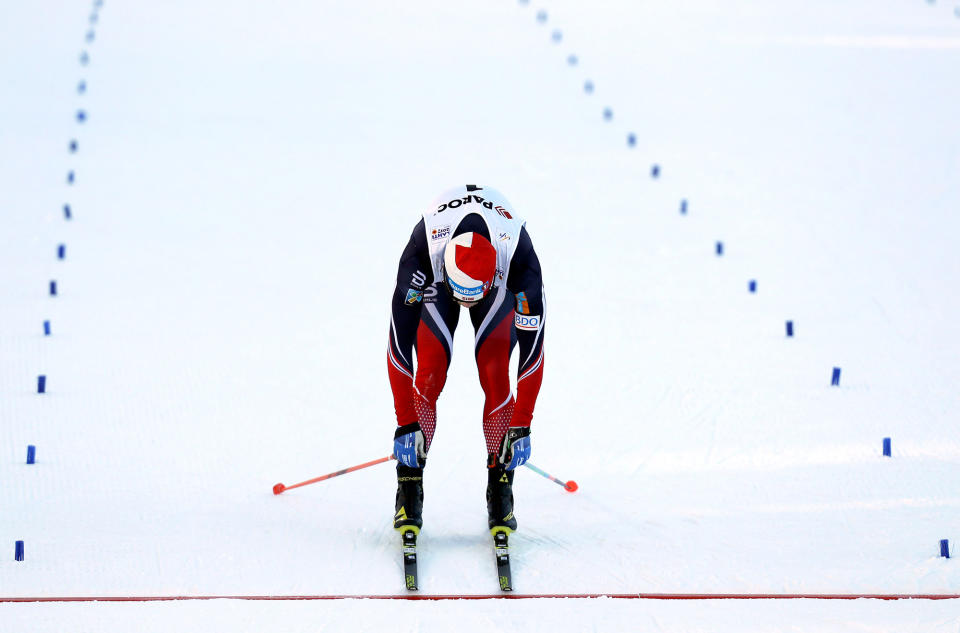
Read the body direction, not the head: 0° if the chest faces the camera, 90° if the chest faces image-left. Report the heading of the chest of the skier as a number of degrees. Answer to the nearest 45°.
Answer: approximately 0°

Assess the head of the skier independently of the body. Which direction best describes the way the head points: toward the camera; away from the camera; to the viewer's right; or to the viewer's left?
toward the camera
